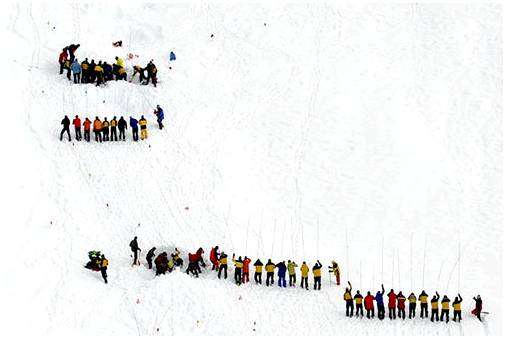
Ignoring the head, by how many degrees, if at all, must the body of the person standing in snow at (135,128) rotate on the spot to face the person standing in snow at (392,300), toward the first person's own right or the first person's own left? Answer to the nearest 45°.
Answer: approximately 135° to the first person's own right

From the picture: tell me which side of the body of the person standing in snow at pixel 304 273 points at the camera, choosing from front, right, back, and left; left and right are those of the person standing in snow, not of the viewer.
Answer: back

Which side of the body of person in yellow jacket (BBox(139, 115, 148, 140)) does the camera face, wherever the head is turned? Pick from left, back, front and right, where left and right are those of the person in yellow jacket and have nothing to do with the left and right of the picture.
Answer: back

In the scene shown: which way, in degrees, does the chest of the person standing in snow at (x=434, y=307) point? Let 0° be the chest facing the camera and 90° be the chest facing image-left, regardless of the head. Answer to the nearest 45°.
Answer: approximately 180°

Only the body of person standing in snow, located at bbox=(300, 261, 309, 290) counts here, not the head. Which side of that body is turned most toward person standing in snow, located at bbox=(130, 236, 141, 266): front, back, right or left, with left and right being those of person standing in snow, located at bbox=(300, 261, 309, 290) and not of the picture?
left

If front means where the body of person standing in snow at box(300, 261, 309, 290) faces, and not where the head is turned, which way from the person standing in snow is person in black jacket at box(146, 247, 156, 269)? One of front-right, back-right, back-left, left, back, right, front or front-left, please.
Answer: left

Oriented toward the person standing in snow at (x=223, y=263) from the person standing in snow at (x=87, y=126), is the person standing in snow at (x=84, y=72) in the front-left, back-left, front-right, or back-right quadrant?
back-left

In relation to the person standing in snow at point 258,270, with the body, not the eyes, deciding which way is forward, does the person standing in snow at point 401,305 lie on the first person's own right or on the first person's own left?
on the first person's own right

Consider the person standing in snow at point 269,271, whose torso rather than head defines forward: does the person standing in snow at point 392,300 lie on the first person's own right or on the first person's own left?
on the first person's own right

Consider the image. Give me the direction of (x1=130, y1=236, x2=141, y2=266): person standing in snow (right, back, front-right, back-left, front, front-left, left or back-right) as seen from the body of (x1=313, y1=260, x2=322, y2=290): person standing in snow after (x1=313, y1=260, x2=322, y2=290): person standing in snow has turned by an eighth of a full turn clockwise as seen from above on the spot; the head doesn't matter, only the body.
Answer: back-left

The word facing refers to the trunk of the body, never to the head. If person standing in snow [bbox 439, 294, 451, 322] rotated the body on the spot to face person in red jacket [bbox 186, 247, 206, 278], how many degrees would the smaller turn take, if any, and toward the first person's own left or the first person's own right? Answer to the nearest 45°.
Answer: approximately 90° to the first person's own left

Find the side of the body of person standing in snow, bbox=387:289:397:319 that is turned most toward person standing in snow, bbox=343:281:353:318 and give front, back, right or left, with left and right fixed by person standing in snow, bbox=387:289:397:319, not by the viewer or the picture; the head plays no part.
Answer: left

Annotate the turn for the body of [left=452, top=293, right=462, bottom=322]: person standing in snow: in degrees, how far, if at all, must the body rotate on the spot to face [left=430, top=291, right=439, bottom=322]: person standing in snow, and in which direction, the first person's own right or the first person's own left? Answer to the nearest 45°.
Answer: approximately 90° to the first person's own left

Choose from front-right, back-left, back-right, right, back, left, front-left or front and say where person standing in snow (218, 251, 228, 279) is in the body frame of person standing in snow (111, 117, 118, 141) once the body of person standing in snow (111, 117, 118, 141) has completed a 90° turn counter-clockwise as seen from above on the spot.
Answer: back-left

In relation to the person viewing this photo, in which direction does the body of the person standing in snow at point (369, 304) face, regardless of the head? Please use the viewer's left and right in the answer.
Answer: facing away from the viewer
